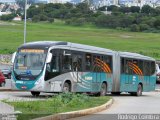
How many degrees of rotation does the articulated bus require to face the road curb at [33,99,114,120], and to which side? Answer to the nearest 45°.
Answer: approximately 45° to its left

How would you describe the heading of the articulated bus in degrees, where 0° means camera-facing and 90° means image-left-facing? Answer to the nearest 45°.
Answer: approximately 45°
